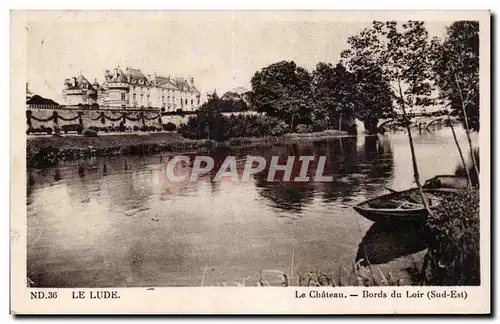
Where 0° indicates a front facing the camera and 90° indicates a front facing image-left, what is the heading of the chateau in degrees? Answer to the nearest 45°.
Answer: approximately 315°

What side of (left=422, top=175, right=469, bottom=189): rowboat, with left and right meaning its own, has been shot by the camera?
left

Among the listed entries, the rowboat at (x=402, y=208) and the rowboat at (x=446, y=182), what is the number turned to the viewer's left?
2

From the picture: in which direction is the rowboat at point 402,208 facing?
to the viewer's left

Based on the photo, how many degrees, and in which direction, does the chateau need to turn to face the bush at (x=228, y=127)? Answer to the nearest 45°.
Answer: approximately 45° to its left
